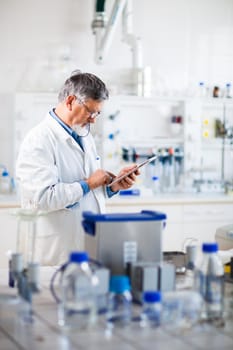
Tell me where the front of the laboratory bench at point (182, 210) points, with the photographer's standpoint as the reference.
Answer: facing the viewer

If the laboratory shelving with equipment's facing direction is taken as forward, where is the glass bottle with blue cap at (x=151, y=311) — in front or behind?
in front

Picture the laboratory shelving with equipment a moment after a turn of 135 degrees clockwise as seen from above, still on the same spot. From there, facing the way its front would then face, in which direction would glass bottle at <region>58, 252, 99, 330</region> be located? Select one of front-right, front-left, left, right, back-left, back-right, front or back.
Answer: back-left

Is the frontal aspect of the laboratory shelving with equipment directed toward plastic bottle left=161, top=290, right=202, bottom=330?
yes

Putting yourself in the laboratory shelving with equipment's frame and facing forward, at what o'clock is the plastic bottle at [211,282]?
The plastic bottle is roughly at 12 o'clock from the laboratory shelving with equipment.

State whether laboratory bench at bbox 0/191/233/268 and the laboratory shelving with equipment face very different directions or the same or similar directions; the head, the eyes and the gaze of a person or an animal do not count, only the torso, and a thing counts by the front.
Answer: same or similar directions

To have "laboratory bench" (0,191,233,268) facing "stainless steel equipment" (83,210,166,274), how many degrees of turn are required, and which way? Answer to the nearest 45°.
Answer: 0° — it already faces it

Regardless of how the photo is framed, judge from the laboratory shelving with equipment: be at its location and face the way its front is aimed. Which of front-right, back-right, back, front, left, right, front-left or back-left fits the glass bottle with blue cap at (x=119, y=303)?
front

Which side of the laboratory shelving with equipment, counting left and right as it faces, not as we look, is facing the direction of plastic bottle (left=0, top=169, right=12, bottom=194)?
right

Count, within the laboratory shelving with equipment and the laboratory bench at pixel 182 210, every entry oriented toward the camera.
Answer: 2

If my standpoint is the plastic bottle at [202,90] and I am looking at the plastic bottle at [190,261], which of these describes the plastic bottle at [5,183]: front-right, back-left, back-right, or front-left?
front-right

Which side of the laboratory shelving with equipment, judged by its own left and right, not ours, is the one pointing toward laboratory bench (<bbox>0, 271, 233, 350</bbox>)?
front

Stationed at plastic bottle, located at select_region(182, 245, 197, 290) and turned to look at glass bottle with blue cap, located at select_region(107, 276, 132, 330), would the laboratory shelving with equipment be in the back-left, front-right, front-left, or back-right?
back-right
